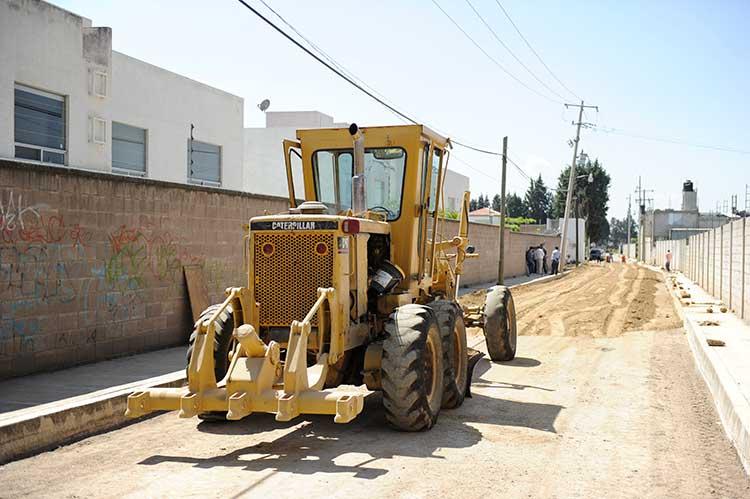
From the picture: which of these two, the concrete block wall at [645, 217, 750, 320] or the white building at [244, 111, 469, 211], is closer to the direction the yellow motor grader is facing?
the concrete block wall

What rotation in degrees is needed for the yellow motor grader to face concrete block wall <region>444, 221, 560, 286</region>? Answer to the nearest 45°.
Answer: approximately 45° to its left

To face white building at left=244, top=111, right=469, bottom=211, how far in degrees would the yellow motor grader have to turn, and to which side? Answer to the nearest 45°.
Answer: approximately 45° to its left

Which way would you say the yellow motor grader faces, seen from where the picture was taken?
facing away from the viewer and to the right of the viewer

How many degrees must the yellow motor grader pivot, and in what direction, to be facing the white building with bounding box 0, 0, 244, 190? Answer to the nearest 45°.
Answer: approximately 90° to its left

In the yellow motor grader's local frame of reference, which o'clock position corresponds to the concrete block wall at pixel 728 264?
The concrete block wall is roughly at 12 o'clock from the yellow motor grader.
